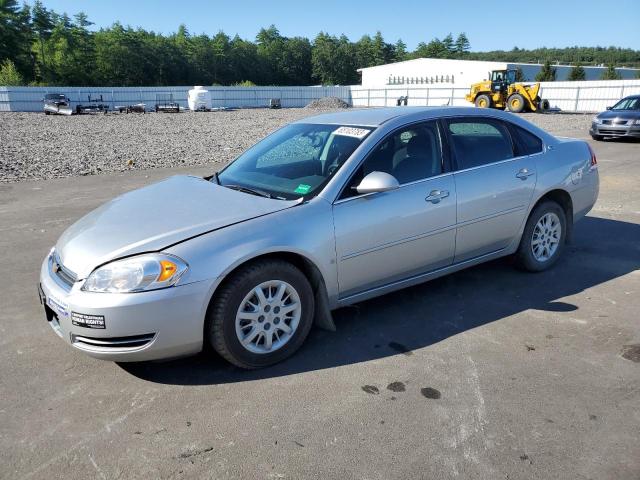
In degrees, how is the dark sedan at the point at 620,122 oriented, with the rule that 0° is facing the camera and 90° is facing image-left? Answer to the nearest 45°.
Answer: approximately 45°

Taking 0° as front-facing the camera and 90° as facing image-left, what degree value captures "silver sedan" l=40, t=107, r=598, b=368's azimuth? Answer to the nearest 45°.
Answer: approximately 45°

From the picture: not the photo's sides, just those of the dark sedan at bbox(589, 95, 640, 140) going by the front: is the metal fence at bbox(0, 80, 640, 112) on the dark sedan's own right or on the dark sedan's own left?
on the dark sedan's own right

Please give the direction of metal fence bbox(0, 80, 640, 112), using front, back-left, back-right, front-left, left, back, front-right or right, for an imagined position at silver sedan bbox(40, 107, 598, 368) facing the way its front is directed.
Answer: back-right

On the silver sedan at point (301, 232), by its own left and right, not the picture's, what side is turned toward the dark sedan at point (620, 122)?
back

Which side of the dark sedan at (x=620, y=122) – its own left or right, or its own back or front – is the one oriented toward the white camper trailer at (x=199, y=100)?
right

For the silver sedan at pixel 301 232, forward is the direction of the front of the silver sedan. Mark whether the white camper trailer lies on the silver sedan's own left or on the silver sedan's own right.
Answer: on the silver sedan's own right
